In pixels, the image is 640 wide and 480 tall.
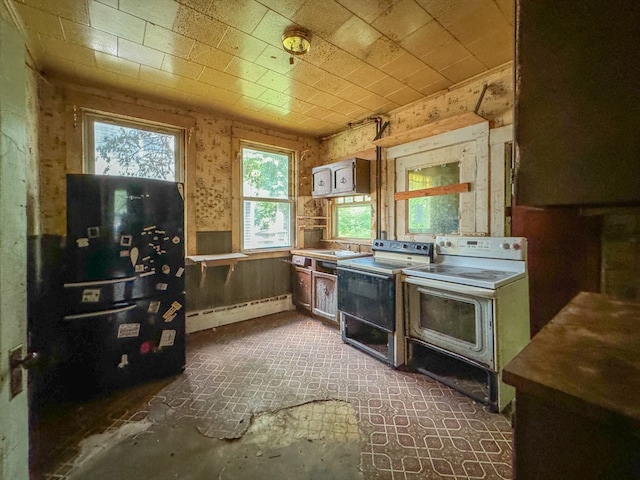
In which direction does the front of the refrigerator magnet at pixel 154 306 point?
toward the camera

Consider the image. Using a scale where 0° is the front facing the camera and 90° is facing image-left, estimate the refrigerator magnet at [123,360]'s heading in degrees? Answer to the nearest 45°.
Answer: approximately 0°

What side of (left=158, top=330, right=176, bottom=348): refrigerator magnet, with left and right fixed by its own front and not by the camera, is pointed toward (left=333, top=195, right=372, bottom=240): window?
left

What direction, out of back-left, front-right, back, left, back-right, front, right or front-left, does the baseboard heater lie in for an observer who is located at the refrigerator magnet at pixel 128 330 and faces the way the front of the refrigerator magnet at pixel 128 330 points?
back-left

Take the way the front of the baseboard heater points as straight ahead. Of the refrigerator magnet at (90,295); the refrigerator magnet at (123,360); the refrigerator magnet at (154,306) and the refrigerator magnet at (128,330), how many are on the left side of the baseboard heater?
0

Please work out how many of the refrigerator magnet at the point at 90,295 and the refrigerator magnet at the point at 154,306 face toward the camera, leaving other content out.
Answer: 2

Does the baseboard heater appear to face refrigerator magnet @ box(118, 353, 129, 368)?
no

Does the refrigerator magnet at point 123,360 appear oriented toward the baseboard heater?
no

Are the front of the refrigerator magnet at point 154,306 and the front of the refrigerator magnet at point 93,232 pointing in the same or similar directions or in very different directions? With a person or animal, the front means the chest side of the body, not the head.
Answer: same or similar directions

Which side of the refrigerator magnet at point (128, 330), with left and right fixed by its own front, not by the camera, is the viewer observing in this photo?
front

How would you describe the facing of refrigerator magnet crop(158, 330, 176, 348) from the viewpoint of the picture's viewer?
facing the viewer

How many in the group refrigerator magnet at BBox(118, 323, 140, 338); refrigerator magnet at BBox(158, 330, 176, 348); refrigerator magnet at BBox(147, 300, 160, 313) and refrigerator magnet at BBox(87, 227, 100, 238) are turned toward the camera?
4

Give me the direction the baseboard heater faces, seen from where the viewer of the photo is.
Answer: facing the viewer and to the right of the viewer

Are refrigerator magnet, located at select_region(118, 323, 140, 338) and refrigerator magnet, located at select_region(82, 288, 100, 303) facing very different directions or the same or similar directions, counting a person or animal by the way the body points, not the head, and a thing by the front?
same or similar directions

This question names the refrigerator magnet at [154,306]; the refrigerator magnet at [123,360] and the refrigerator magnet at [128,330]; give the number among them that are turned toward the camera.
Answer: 3

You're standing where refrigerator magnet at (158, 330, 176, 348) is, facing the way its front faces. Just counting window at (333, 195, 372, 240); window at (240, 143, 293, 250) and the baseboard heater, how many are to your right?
0
